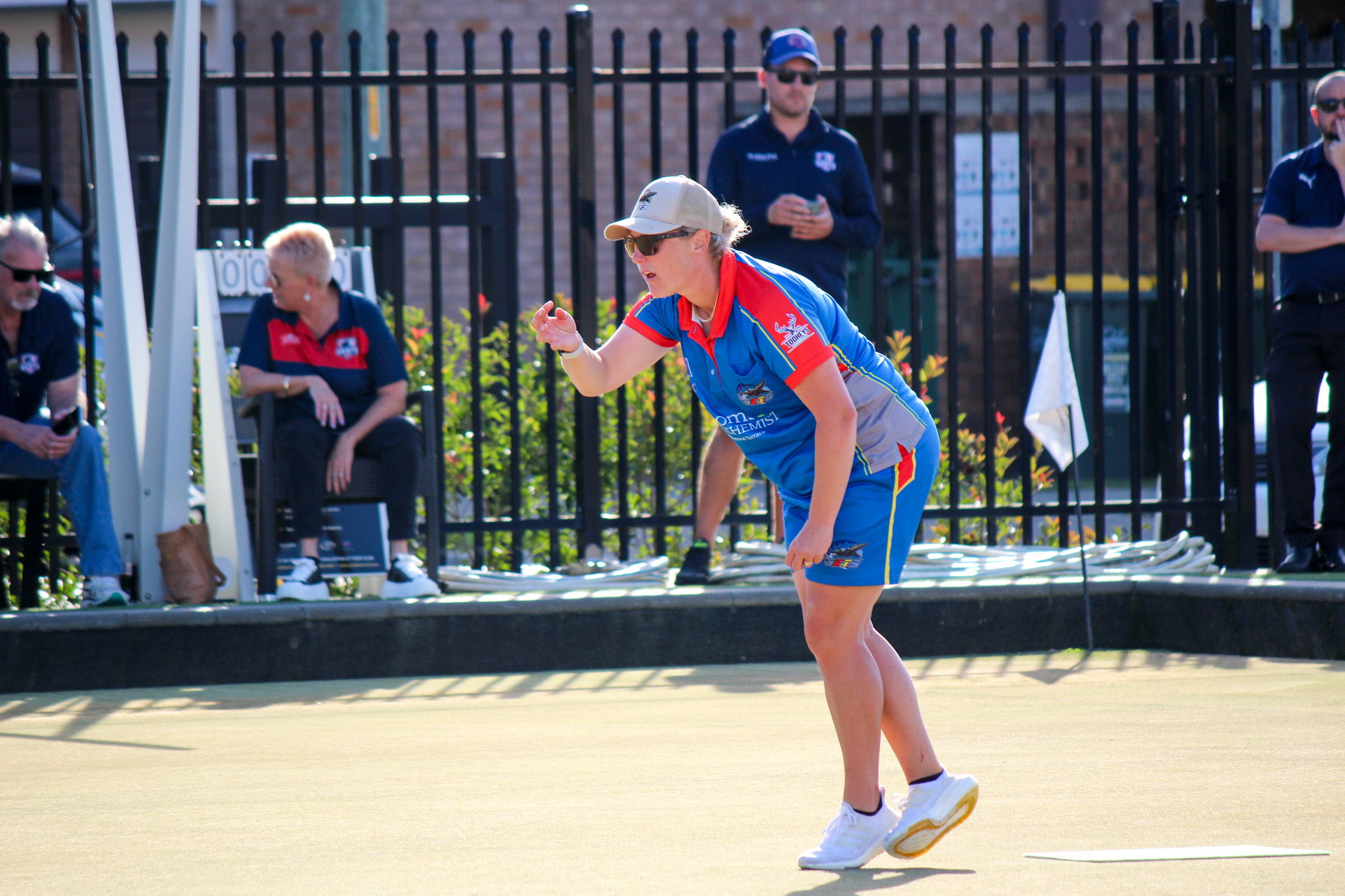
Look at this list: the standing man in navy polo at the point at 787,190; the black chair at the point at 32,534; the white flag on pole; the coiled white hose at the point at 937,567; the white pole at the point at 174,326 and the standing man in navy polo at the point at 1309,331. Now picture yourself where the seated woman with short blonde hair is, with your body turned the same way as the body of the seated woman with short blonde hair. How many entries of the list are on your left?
4

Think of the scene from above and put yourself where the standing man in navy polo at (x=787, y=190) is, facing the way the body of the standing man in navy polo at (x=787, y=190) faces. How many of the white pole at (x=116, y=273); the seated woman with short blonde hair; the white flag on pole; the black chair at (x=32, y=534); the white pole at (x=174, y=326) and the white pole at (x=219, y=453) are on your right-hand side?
5

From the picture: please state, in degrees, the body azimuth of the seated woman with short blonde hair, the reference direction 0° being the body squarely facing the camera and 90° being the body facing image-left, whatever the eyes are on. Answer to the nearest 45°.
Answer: approximately 0°

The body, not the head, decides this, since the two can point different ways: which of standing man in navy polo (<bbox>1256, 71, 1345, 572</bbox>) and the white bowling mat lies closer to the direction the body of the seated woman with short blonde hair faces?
the white bowling mat

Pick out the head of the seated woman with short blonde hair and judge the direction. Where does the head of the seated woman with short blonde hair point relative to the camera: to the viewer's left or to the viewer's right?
to the viewer's left

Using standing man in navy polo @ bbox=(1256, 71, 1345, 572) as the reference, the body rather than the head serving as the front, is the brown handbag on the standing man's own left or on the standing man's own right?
on the standing man's own right

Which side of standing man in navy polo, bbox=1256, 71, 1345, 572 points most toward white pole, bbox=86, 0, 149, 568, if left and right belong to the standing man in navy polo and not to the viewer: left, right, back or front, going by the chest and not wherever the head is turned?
right

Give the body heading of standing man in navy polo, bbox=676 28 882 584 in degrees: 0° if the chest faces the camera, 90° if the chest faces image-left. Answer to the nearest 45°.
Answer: approximately 0°
